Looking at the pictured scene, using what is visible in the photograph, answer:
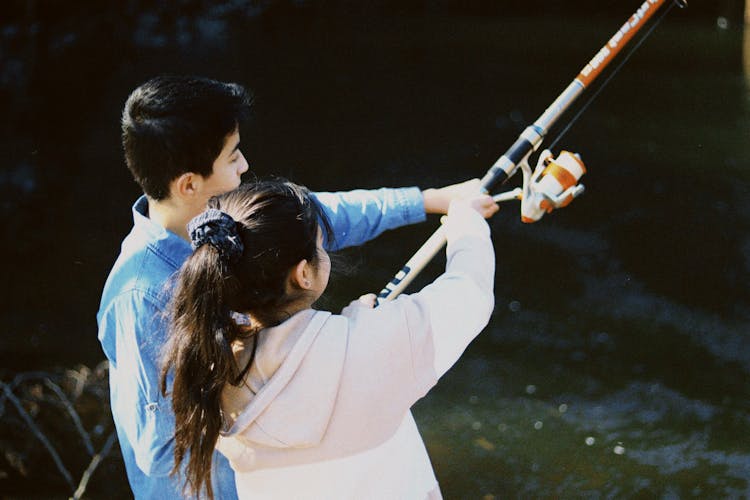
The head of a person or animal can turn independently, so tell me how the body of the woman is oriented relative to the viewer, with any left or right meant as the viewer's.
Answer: facing away from the viewer and to the right of the viewer

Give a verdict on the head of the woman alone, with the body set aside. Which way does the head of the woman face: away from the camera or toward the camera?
away from the camera
